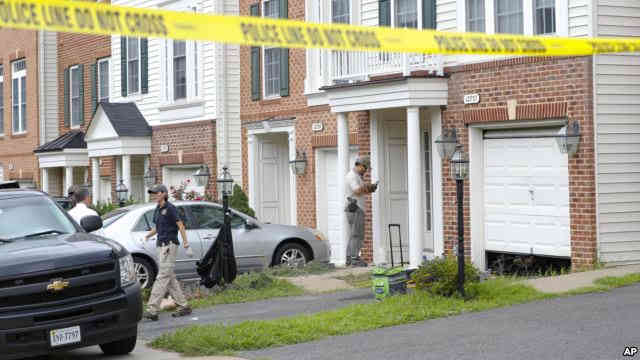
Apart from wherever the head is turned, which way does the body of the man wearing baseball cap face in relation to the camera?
to the viewer's right

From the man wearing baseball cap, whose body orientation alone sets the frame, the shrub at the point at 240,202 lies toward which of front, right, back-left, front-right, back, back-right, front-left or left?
back-left

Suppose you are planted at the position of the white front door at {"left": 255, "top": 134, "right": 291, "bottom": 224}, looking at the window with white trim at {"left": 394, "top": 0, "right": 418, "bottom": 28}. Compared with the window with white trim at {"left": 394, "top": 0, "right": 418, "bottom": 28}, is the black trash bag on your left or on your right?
right

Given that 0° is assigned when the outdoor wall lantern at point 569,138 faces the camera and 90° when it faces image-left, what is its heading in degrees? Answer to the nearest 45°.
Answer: approximately 45°

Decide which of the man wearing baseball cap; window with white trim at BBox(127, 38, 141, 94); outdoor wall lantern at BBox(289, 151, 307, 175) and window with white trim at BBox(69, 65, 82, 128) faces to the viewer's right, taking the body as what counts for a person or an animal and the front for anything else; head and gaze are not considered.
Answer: the man wearing baseball cap
